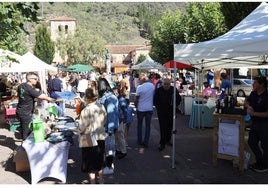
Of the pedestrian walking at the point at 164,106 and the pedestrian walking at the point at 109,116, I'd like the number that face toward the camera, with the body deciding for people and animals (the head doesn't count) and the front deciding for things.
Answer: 1

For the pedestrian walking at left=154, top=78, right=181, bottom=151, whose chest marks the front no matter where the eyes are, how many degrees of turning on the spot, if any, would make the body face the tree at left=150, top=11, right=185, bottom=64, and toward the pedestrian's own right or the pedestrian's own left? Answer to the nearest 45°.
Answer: approximately 180°

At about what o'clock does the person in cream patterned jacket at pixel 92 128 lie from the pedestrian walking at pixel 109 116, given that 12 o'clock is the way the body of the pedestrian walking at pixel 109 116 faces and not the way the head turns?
the person in cream patterned jacket at pixel 92 128 is roughly at 8 o'clock from the pedestrian walking at pixel 109 116.

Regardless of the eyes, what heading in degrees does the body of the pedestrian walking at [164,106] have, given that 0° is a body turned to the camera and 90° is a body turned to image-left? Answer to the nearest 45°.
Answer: approximately 0°

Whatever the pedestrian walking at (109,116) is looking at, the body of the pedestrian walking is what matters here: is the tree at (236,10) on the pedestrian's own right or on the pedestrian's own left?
on the pedestrian's own right

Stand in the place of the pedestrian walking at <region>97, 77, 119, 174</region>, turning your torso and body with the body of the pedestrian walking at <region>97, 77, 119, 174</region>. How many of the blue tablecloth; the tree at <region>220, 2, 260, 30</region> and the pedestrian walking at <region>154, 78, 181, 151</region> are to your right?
3

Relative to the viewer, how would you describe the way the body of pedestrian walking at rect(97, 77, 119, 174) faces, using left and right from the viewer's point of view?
facing away from the viewer and to the left of the viewer

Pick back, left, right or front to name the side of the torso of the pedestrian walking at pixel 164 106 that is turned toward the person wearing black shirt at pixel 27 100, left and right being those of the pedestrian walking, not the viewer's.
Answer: right

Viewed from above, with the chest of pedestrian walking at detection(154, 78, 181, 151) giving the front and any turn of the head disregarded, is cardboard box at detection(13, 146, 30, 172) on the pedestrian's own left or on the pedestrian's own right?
on the pedestrian's own right

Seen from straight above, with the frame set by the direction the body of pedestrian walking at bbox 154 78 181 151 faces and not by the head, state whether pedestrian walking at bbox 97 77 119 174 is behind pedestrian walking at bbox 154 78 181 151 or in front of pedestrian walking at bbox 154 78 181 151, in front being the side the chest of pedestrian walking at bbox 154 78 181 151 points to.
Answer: in front
